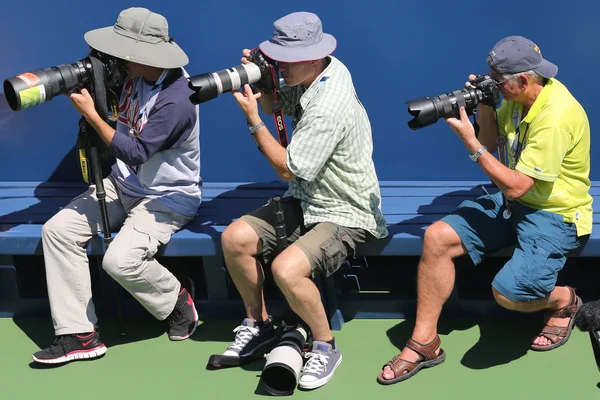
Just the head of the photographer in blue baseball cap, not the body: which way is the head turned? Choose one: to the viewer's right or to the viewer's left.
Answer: to the viewer's left

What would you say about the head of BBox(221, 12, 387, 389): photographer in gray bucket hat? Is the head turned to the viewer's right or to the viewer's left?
to the viewer's left

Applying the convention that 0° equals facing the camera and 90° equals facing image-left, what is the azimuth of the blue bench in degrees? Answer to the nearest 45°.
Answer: approximately 0°

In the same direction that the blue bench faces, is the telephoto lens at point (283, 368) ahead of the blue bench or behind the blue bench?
ahead
